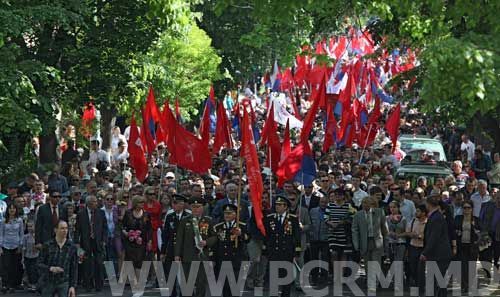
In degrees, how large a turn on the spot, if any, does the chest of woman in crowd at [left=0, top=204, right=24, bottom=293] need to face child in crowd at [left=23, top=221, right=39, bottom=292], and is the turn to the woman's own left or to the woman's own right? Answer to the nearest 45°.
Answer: approximately 90° to the woman's own left

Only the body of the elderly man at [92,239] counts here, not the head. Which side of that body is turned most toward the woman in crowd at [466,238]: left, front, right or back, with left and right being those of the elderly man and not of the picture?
left

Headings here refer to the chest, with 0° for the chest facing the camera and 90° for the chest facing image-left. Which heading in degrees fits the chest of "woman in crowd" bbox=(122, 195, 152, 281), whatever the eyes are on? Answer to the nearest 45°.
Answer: approximately 0°

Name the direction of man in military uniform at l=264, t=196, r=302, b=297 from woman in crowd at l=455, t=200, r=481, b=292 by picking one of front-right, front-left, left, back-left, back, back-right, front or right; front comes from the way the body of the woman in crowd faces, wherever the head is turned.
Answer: front-right

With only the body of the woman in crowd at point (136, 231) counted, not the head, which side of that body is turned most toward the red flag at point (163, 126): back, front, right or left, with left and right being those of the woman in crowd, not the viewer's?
back

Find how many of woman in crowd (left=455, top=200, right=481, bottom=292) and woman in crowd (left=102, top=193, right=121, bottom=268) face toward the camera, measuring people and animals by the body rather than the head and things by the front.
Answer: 2

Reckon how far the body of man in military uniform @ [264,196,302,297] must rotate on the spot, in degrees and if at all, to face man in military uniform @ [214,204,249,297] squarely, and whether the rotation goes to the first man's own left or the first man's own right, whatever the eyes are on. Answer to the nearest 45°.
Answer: approximately 90° to the first man's own right

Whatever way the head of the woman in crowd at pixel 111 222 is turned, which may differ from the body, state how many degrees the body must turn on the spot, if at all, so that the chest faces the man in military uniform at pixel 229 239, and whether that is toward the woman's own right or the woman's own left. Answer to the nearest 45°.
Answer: approximately 45° to the woman's own left
